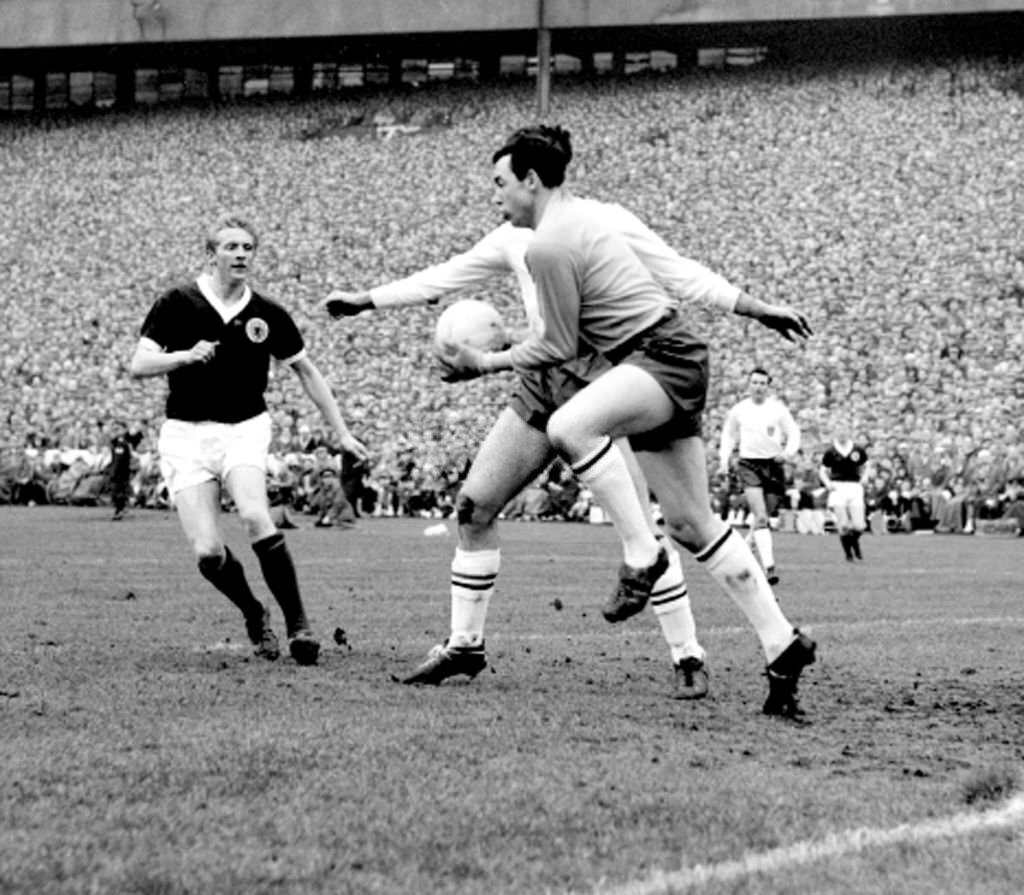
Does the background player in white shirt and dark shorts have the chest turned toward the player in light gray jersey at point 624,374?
yes

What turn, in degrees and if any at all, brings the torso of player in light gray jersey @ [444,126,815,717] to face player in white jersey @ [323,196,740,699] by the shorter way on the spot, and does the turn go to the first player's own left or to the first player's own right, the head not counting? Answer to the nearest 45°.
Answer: approximately 45° to the first player's own right

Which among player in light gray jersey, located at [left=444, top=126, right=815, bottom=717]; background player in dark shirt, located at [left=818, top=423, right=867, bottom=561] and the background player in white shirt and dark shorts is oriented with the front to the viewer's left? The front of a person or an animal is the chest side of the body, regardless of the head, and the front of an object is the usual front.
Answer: the player in light gray jersey

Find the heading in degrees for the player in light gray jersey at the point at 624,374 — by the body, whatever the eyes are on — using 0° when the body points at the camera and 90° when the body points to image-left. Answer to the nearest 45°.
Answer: approximately 90°

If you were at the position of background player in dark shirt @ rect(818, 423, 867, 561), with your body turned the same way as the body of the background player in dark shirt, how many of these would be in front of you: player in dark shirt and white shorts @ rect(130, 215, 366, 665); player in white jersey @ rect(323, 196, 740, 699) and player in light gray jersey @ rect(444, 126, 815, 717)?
3

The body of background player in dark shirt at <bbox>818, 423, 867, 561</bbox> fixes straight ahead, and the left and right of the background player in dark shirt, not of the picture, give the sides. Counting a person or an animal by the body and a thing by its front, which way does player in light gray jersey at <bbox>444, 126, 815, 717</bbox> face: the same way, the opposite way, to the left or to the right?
to the right

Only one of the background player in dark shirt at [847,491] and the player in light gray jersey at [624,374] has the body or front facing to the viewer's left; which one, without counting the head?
the player in light gray jersey

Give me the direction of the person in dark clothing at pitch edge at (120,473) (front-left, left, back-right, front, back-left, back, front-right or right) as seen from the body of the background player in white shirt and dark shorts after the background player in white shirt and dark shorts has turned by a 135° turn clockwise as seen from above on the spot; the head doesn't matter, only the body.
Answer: front

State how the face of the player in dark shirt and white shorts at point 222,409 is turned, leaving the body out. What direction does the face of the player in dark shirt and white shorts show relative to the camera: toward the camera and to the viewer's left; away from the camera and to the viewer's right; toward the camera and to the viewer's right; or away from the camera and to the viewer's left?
toward the camera and to the viewer's right

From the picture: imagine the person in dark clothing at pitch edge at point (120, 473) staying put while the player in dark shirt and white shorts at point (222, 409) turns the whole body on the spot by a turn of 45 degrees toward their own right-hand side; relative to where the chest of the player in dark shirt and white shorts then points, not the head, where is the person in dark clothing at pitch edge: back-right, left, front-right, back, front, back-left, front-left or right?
back-right
